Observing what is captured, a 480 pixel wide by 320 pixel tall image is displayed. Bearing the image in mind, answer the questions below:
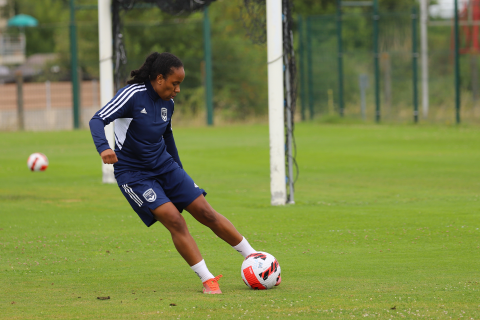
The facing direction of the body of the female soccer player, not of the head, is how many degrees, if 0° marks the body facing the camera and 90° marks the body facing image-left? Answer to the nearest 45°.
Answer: approximately 315°

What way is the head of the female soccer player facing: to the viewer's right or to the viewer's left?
to the viewer's right

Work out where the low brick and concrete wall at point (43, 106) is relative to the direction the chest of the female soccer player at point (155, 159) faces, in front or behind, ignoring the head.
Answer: behind
